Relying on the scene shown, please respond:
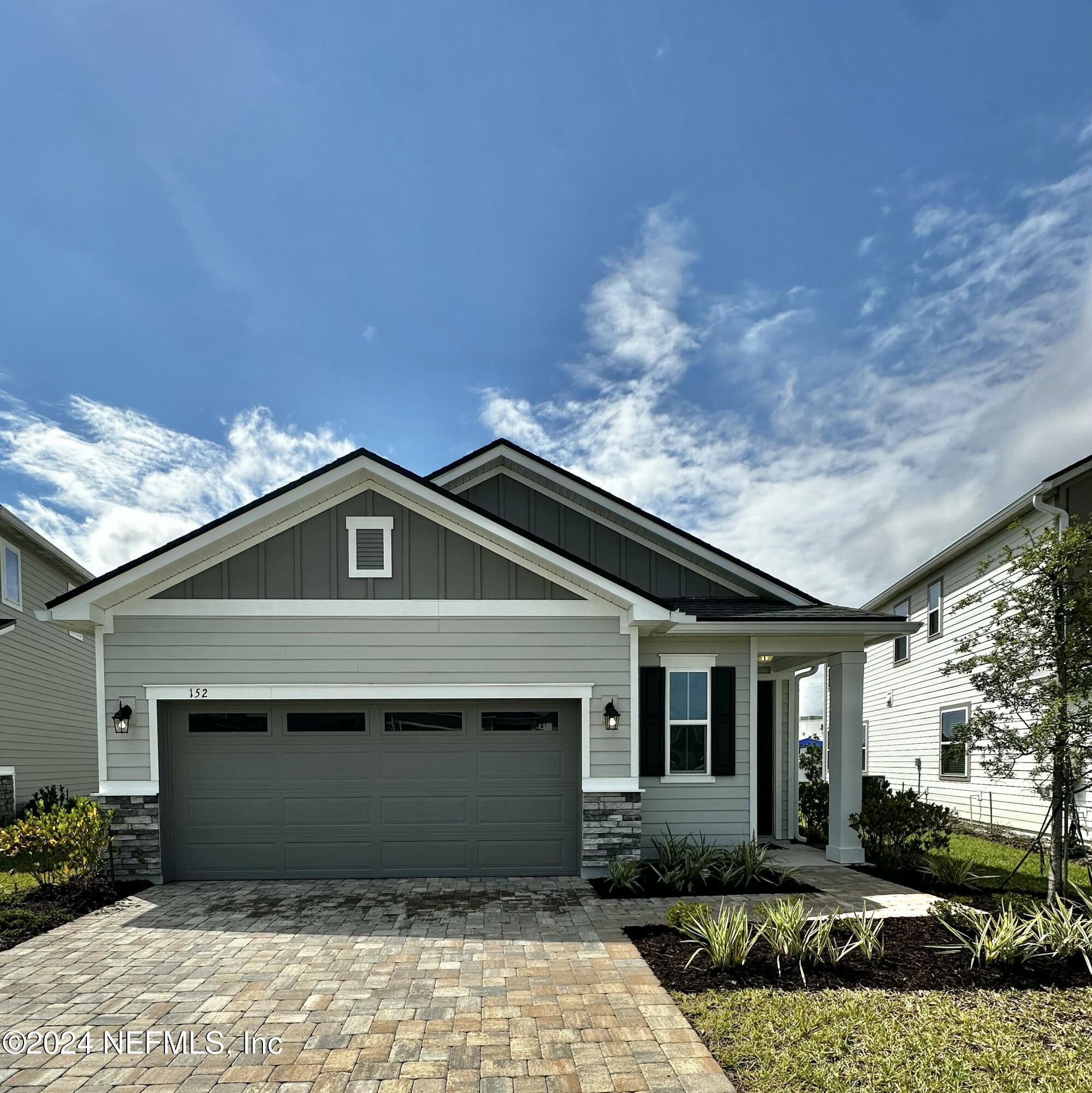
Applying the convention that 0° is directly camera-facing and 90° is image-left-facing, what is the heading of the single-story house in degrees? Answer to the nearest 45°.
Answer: approximately 0°

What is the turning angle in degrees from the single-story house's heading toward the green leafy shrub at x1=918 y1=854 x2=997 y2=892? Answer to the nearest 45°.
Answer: approximately 90° to its left

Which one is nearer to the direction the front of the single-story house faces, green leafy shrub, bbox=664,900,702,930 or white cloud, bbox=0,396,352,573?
the green leafy shrub

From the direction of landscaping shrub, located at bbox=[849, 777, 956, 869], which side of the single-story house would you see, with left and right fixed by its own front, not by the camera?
left
